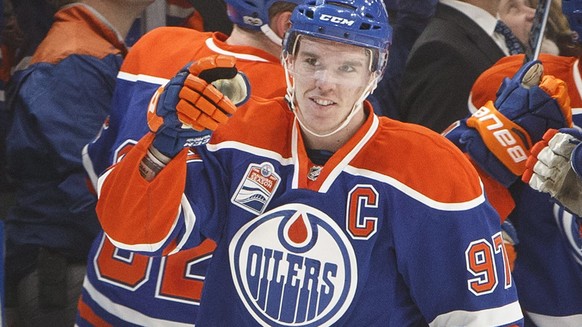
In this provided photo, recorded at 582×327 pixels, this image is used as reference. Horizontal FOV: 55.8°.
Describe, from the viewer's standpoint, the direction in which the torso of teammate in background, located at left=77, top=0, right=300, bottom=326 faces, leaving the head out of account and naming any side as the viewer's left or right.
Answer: facing away from the viewer and to the right of the viewer

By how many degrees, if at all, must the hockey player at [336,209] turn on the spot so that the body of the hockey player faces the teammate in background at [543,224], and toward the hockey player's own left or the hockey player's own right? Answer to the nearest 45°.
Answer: approximately 135° to the hockey player's own left

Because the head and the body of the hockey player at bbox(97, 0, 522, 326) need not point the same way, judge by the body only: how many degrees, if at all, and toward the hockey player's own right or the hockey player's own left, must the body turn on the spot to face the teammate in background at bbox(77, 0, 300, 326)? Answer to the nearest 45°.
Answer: approximately 135° to the hockey player's own right

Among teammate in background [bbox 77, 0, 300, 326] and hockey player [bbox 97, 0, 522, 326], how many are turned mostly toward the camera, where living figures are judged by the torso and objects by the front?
1

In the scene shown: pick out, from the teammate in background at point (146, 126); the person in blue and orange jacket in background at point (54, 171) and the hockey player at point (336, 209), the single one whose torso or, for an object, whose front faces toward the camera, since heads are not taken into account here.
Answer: the hockey player

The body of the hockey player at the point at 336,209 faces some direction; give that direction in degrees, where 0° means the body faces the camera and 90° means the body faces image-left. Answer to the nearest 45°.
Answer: approximately 0°
